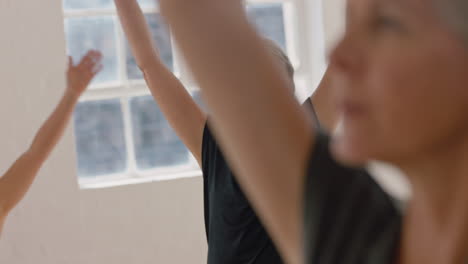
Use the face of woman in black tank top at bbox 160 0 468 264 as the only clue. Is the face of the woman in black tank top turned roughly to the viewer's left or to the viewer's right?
to the viewer's left

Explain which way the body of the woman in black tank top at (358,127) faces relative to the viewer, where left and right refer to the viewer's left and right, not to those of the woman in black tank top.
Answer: facing the viewer and to the left of the viewer

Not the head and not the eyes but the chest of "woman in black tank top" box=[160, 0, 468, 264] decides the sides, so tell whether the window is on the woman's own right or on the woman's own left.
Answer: on the woman's own right
